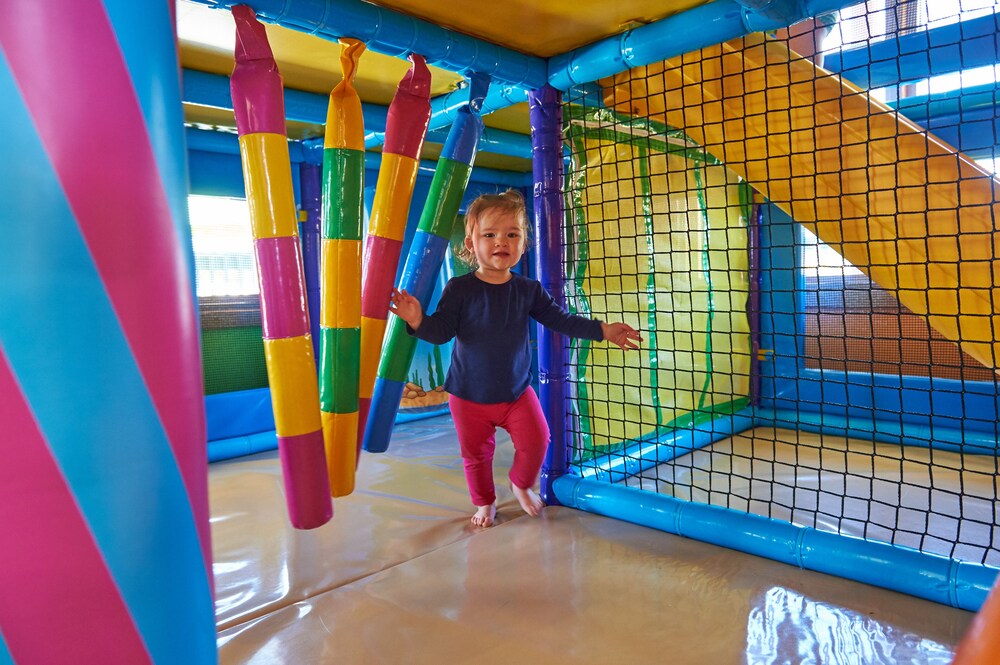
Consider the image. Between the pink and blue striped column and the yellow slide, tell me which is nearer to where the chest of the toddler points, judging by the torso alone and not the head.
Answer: the pink and blue striped column

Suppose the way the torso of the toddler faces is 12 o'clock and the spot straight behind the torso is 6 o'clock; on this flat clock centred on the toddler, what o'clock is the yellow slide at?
The yellow slide is roughly at 9 o'clock from the toddler.

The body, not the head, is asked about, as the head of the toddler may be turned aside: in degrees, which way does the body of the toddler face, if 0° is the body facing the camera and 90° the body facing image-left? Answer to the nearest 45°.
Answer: approximately 0°
